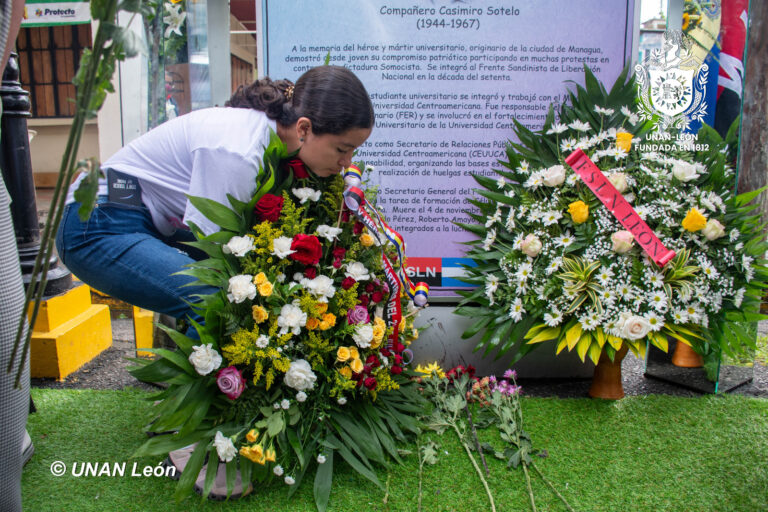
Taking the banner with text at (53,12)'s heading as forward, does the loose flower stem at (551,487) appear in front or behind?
in front

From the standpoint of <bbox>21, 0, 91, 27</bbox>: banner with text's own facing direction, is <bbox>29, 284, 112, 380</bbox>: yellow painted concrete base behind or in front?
in front

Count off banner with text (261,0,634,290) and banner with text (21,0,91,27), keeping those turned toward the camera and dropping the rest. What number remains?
2

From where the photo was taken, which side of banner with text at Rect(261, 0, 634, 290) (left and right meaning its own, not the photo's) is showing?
front

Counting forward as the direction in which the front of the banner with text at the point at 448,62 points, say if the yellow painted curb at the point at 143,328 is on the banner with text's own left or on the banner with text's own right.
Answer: on the banner with text's own right

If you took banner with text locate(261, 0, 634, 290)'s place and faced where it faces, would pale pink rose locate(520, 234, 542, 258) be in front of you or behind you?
in front

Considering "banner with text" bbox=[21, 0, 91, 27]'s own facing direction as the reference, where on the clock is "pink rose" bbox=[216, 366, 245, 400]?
The pink rose is roughly at 12 o'clock from the banner with text.

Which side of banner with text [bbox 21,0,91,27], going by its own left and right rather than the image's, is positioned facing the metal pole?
front
